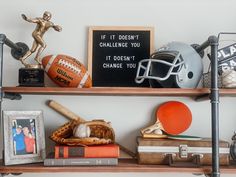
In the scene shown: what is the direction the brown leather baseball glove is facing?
toward the camera

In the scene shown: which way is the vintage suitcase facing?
toward the camera

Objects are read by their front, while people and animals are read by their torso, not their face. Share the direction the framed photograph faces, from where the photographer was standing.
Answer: facing the viewer

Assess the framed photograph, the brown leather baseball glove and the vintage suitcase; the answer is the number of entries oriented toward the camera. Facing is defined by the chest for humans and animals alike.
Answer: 3
